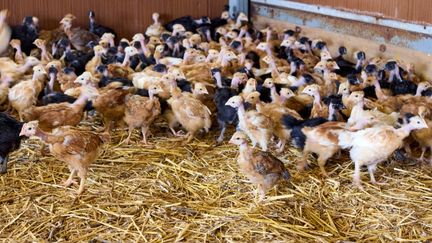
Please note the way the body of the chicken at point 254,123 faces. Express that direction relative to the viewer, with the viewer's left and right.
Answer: facing to the left of the viewer

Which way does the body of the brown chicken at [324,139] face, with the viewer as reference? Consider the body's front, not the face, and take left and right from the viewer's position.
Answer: facing to the right of the viewer

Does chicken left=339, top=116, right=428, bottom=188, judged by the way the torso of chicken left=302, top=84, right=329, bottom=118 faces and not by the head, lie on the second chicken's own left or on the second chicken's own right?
on the second chicken's own left

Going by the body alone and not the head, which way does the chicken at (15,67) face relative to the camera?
to the viewer's right

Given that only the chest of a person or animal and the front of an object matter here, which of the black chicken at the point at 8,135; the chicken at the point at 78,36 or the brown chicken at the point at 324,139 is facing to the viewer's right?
the brown chicken

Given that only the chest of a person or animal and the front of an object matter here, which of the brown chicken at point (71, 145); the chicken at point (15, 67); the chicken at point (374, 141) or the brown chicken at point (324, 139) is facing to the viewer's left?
the brown chicken at point (71, 145)

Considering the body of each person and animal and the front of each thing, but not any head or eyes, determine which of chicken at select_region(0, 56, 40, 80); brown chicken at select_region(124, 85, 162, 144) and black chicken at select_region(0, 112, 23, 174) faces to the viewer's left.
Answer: the black chicken

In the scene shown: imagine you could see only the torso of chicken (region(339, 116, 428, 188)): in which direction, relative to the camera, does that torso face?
to the viewer's right

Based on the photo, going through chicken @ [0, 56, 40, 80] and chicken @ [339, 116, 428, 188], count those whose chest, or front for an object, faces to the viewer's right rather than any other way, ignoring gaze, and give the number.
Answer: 2

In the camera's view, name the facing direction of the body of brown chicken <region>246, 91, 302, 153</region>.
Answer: to the viewer's left

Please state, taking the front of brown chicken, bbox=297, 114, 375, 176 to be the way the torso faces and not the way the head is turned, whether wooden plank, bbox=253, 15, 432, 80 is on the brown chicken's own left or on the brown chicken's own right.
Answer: on the brown chicken's own left

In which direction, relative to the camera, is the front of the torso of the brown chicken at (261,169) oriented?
to the viewer's left

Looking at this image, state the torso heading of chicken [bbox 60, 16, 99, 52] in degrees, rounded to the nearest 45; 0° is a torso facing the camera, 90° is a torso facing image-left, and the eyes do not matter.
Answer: approximately 90°
